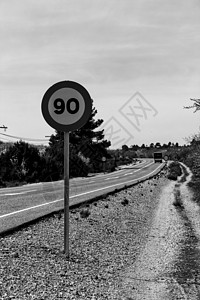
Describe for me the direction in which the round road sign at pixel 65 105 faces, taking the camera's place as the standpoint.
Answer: facing the viewer

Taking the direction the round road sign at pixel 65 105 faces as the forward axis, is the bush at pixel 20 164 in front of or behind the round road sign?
behind
